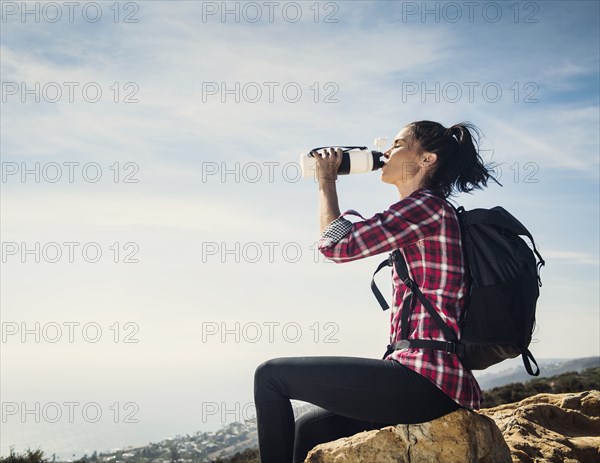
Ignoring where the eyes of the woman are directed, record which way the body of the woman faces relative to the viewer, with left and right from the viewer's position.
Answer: facing to the left of the viewer

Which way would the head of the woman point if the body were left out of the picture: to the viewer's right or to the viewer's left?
to the viewer's left
